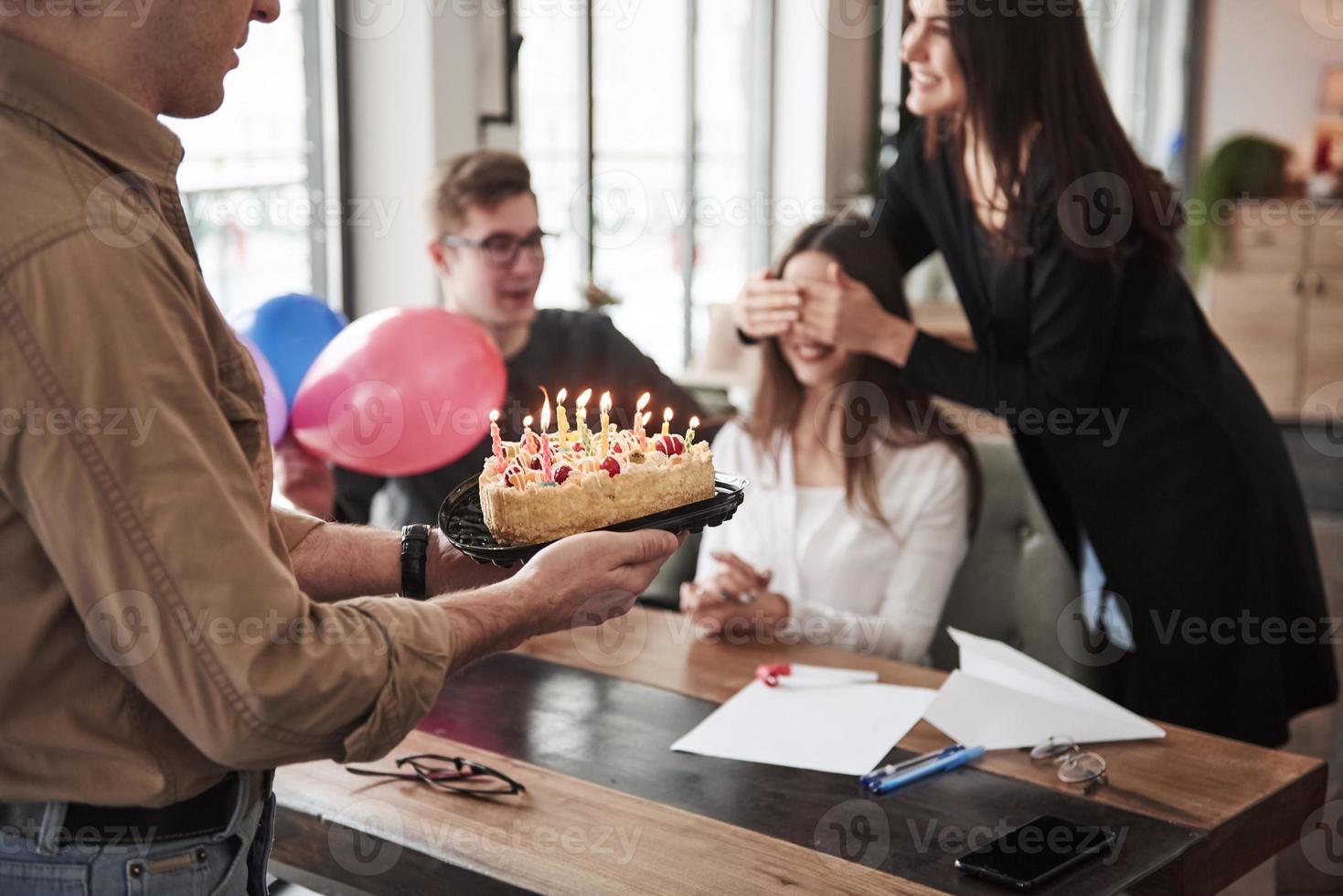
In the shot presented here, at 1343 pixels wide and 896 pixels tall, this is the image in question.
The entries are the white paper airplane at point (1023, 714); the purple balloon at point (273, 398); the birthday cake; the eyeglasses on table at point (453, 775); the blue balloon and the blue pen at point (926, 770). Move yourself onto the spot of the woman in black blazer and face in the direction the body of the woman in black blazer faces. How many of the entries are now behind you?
0

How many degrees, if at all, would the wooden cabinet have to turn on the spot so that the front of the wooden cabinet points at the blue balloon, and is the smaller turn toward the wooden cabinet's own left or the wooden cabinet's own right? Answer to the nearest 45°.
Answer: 0° — it already faces it

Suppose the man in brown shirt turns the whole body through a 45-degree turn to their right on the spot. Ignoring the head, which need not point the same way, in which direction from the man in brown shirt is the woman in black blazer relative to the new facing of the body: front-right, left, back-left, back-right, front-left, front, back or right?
left

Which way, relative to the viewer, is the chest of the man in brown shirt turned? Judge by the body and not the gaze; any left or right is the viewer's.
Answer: facing to the right of the viewer

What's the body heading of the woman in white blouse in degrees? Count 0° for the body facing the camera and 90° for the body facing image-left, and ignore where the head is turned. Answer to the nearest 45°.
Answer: approximately 45°

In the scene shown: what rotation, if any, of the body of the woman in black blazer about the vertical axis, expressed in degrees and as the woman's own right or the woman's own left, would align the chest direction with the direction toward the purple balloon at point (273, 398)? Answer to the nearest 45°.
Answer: approximately 45° to the woman's own right

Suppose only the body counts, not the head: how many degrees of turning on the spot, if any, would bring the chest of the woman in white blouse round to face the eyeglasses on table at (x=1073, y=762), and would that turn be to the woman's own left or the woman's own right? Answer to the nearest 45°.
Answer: approximately 45° to the woman's own left

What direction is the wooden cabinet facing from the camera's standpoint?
toward the camera

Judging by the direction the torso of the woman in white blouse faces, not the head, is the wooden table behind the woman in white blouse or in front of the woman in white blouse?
in front

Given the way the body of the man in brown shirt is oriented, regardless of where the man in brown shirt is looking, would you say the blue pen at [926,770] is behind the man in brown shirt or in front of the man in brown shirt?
in front

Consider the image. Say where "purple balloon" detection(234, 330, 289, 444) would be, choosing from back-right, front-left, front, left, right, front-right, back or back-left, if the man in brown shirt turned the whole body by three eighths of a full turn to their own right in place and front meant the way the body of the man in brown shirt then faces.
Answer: back-right

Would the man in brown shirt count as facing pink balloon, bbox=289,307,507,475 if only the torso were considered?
no

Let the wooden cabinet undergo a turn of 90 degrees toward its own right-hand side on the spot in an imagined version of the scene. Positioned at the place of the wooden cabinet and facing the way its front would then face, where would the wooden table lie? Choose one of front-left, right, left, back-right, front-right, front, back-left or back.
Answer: left

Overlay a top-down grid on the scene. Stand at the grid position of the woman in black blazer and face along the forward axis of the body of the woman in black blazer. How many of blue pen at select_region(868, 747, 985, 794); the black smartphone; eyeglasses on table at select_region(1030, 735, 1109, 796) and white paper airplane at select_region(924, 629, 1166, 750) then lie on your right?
0
